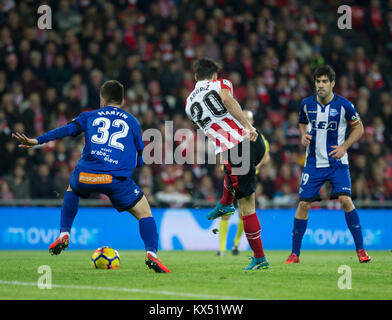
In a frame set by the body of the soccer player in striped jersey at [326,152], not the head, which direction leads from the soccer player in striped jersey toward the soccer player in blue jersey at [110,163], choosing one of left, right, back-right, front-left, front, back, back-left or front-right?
front-right

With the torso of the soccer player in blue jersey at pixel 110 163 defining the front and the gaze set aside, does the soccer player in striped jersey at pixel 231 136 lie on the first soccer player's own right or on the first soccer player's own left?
on the first soccer player's own right

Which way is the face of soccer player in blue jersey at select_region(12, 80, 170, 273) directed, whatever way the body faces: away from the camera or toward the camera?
away from the camera

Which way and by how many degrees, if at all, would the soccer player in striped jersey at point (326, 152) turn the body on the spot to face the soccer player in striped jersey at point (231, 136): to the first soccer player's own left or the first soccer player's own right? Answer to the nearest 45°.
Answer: approximately 45° to the first soccer player's own right

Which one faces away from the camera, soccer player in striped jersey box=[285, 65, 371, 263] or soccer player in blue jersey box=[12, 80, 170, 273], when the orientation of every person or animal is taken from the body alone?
the soccer player in blue jersey

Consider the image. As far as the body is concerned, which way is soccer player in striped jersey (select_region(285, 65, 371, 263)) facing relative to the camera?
toward the camera

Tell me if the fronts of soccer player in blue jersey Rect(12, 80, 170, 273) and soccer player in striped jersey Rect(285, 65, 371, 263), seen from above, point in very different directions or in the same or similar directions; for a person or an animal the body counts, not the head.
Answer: very different directions

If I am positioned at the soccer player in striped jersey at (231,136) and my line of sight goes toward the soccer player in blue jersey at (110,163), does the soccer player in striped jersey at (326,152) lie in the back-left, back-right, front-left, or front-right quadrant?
back-right

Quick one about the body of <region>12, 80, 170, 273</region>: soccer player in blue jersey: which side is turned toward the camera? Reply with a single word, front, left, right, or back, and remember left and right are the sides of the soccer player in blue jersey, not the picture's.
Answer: back

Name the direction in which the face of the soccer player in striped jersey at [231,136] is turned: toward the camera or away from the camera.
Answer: away from the camera

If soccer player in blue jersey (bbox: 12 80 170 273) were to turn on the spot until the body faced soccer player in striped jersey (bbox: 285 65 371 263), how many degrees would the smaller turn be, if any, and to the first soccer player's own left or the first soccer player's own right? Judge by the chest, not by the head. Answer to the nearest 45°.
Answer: approximately 45° to the first soccer player's own right

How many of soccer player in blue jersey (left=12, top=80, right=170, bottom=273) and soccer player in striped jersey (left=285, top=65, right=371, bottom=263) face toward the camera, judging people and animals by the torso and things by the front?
1

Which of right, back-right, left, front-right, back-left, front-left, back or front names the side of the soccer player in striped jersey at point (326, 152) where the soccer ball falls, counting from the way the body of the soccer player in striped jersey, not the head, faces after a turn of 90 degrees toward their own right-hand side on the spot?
front-left
